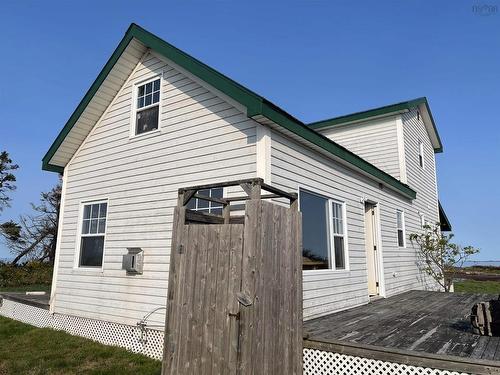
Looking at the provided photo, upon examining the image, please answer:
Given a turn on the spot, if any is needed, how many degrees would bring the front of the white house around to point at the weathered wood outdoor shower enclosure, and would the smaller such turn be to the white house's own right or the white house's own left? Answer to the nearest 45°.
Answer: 0° — it already faces it

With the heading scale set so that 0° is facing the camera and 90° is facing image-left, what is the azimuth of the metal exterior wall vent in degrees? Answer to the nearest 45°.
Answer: approximately 45°

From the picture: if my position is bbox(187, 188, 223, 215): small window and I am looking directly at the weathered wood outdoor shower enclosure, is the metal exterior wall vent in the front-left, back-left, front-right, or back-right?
back-right

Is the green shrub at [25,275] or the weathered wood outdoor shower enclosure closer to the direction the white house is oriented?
the weathered wood outdoor shower enclosure

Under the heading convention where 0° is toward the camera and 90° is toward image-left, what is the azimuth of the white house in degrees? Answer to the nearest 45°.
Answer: approximately 315°

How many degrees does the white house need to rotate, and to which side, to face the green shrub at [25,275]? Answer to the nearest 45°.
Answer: approximately 180°

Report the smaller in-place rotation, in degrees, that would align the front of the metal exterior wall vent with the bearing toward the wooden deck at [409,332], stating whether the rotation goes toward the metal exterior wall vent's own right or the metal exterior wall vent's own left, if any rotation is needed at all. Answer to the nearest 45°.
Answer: approximately 90° to the metal exterior wall vent's own left

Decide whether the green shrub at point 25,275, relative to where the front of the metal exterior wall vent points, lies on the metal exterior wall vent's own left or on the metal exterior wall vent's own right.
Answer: on the metal exterior wall vent's own right

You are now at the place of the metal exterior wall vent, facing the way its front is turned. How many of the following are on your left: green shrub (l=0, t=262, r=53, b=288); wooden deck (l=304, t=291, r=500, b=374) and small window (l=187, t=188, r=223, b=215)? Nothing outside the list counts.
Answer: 2
